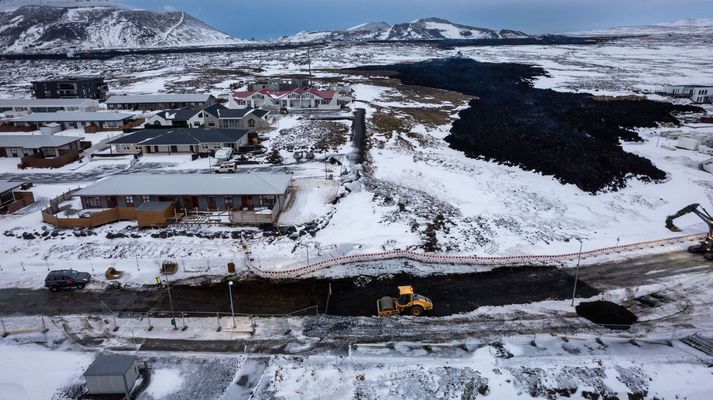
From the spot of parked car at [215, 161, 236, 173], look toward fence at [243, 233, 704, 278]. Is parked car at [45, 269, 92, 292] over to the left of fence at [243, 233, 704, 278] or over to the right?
right

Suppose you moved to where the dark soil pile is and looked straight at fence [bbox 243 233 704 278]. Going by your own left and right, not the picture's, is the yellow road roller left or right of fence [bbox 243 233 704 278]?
left

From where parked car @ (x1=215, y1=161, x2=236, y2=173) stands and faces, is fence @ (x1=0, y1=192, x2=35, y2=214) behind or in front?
in front

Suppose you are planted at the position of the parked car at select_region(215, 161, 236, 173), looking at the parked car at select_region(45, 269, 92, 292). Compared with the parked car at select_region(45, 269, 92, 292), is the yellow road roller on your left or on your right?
left

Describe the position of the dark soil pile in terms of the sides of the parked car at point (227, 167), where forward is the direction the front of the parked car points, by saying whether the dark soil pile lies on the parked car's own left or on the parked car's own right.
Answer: on the parked car's own left

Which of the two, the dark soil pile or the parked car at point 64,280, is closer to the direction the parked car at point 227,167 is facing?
the parked car

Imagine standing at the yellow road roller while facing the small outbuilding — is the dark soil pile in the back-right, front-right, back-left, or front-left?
back-left
